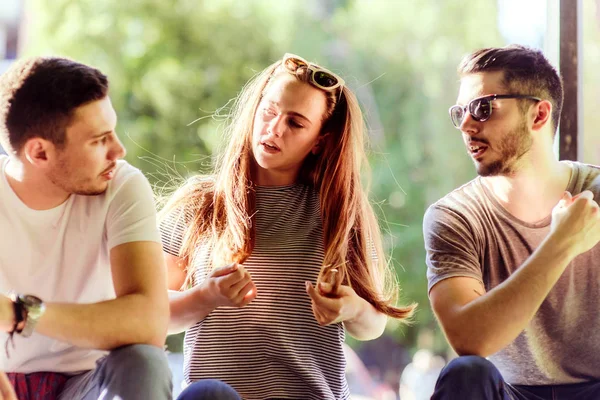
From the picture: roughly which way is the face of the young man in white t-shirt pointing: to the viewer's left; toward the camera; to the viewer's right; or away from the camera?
to the viewer's right

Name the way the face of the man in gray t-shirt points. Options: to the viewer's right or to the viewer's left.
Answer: to the viewer's left

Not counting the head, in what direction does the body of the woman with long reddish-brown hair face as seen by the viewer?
toward the camera

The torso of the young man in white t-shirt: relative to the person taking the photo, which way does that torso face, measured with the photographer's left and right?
facing the viewer
